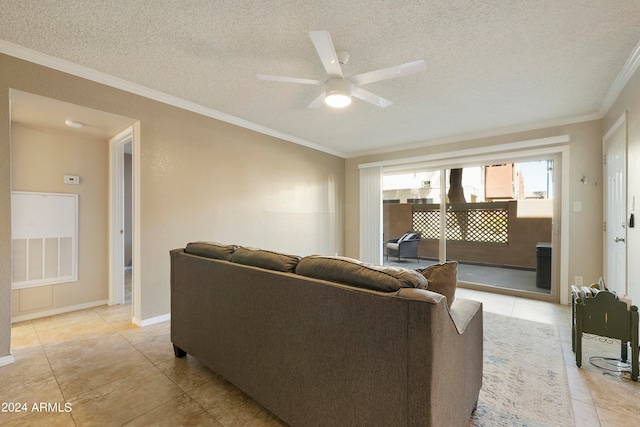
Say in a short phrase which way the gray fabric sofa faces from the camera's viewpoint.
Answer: facing away from the viewer and to the right of the viewer

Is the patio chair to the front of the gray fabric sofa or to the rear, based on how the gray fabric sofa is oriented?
to the front

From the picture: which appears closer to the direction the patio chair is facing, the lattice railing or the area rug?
the area rug

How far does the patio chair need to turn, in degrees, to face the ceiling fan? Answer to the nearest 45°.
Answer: approximately 45° to its left

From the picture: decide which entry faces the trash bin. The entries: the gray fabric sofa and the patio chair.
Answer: the gray fabric sofa

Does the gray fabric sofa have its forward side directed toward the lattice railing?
yes

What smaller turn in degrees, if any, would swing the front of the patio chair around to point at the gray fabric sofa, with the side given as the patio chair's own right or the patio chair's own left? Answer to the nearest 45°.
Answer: approximately 45° to the patio chair's own left

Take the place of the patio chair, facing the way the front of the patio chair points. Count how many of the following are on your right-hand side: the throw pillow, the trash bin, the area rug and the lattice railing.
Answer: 0

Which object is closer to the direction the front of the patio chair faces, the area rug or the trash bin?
the area rug

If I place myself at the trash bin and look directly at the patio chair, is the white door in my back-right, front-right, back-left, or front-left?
back-left

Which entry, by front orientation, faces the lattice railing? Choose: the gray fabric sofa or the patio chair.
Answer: the gray fabric sofa

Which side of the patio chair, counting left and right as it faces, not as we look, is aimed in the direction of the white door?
left

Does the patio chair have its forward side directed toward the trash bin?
no

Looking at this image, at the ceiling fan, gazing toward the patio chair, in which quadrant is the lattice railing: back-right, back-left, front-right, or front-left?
front-right

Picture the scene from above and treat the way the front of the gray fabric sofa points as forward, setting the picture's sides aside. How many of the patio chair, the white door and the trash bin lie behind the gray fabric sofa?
0
